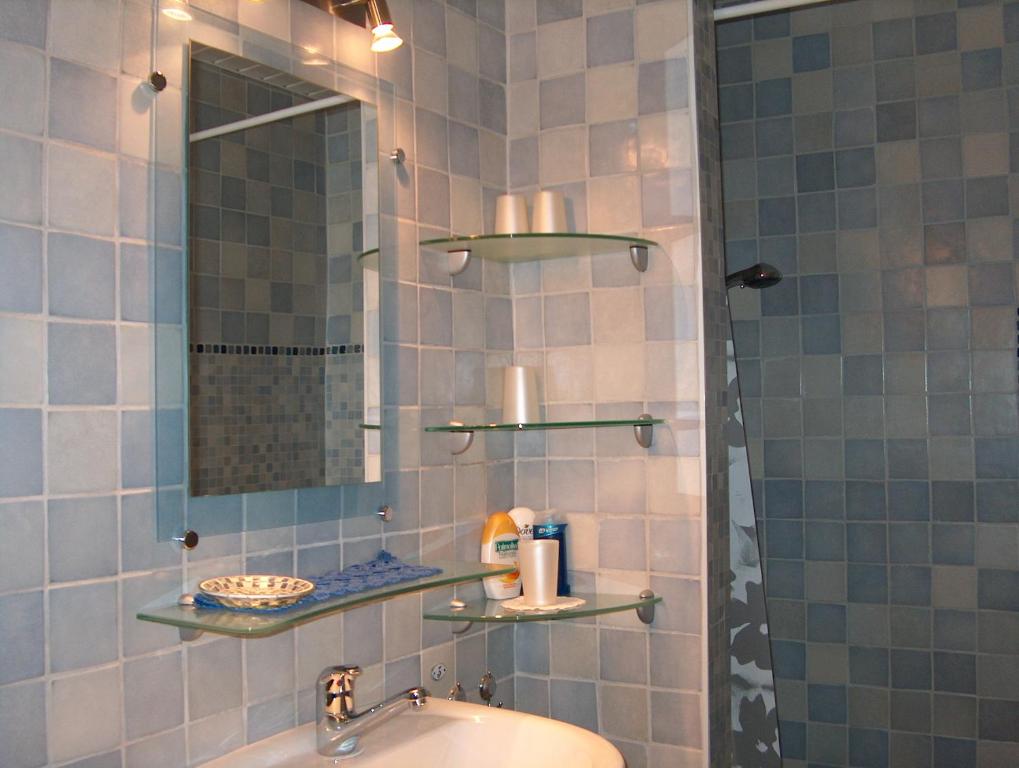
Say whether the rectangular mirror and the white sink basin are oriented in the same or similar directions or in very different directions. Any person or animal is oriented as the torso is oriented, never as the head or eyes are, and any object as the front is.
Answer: same or similar directions

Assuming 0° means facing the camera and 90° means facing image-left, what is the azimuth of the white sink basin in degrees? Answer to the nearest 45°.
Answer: approximately 315°

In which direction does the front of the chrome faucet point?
to the viewer's right

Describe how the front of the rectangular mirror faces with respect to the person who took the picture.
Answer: facing the viewer and to the right of the viewer

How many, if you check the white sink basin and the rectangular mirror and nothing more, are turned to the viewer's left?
0

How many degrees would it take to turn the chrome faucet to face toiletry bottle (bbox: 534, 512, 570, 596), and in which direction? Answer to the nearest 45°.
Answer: approximately 45° to its left
